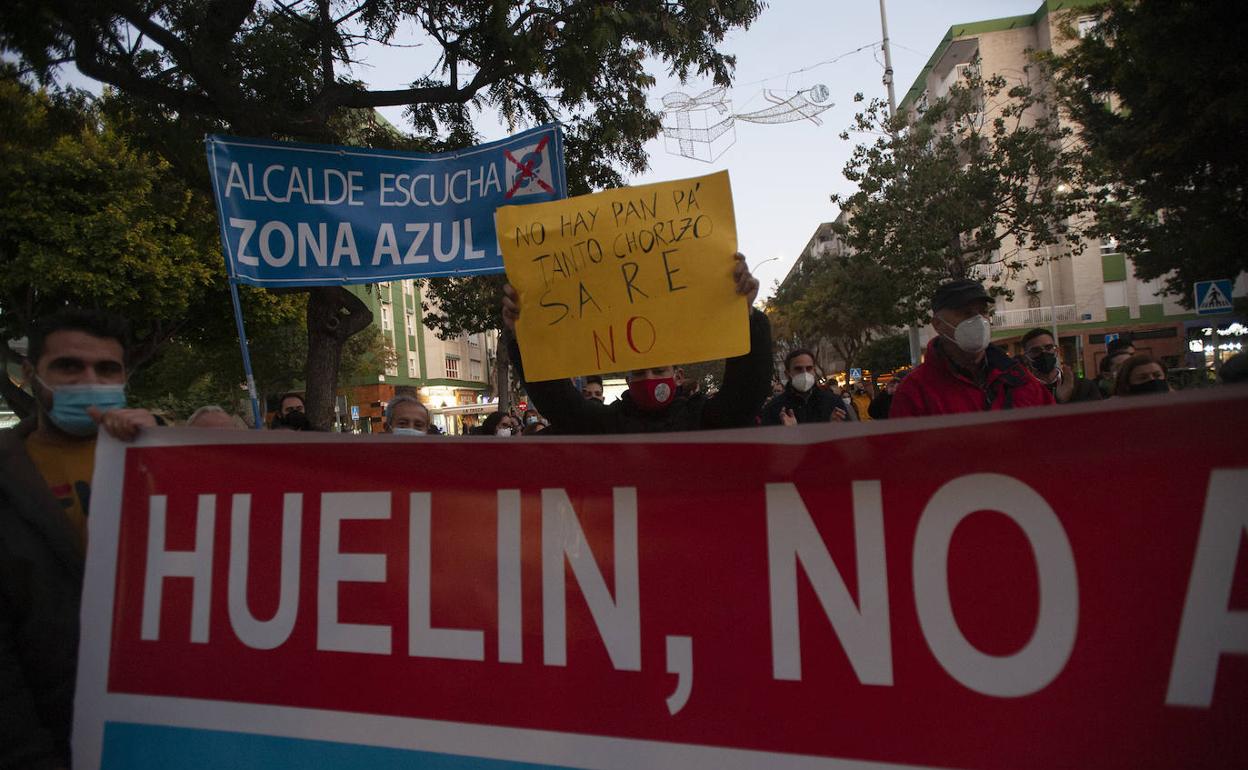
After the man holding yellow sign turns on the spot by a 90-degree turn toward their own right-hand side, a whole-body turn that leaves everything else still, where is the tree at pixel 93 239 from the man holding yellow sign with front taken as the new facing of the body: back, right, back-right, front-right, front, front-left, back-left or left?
front-right

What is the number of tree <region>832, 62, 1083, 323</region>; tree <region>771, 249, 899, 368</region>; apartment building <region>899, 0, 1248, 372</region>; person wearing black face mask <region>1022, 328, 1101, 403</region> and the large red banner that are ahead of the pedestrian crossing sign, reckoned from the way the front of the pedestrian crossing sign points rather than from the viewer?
2

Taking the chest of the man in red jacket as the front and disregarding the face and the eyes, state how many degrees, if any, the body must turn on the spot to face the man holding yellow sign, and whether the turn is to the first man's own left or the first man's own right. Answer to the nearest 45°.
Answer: approximately 90° to the first man's own right

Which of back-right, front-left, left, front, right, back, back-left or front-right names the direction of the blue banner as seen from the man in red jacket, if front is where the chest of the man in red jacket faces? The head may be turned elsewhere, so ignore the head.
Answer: back-right

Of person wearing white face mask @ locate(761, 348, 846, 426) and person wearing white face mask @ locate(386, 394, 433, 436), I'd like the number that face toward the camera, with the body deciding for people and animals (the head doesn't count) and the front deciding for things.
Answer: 2

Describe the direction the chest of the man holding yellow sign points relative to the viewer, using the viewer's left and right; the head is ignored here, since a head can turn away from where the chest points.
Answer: facing the viewer

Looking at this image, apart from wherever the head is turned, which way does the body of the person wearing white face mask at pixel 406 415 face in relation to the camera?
toward the camera

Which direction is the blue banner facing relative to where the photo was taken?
toward the camera

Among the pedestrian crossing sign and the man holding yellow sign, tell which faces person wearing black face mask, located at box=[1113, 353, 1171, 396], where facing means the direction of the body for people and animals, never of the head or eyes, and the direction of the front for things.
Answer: the pedestrian crossing sign

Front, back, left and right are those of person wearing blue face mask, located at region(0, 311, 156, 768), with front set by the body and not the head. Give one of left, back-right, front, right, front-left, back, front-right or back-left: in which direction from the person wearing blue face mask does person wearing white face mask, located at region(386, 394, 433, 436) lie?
left

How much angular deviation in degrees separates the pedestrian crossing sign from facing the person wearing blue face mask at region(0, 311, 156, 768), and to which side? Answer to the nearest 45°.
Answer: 0° — it already faces them

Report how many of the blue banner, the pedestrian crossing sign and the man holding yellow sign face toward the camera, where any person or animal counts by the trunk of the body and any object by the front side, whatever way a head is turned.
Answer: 3

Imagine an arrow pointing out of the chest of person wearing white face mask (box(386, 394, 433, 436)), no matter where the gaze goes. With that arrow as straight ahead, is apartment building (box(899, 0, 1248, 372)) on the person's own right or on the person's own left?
on the person's own left

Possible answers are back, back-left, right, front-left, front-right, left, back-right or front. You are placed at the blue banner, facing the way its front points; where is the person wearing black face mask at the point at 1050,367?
left
